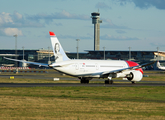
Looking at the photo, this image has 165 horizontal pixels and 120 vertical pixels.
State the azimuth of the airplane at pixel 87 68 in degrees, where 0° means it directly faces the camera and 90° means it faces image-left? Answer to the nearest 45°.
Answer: approximately 225°
